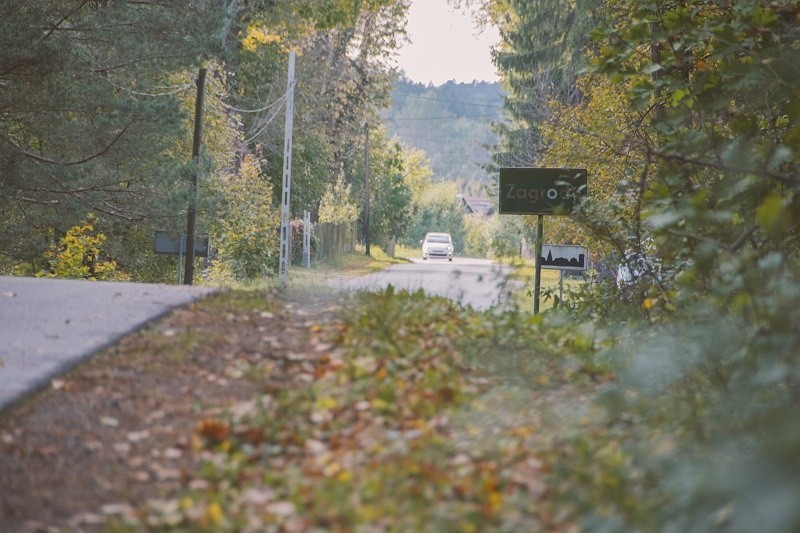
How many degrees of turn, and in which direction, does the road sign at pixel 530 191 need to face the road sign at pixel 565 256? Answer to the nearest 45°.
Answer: approximately 135° to its left

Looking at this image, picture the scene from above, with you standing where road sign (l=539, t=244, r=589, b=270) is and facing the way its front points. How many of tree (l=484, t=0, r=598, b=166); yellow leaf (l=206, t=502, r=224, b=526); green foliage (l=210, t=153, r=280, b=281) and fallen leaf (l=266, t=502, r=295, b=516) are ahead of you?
2

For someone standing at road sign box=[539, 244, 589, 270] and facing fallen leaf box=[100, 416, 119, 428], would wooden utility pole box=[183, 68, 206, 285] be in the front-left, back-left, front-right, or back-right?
back-right

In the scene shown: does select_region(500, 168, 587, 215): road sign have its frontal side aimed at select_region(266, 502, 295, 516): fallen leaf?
yes

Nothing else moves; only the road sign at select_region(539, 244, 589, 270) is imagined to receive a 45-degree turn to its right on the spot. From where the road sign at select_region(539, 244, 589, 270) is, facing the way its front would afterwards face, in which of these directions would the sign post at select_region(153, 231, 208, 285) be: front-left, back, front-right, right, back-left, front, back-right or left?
right

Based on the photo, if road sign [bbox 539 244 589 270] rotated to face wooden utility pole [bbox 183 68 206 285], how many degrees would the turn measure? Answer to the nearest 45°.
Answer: approximately 135° to its right

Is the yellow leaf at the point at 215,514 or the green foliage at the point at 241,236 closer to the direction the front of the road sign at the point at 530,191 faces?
the yellow leaf

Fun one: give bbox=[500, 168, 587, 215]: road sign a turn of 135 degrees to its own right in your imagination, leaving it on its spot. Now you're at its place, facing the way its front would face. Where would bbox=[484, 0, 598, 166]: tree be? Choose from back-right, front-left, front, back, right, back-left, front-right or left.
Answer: front-right

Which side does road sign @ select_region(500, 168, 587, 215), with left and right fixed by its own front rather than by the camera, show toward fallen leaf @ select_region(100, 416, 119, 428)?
front

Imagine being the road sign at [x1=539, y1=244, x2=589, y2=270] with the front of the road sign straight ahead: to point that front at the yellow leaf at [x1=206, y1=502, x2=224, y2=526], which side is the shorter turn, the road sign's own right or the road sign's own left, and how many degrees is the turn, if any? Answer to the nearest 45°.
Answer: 0° — it already faces it

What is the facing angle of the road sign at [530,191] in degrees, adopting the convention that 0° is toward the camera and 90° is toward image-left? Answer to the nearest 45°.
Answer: approximately 0°

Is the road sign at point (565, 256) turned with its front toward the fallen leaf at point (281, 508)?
yes

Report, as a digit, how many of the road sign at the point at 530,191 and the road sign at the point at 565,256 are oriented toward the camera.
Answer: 2
